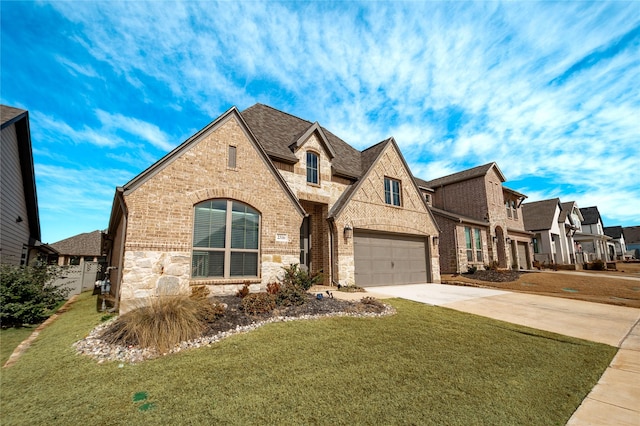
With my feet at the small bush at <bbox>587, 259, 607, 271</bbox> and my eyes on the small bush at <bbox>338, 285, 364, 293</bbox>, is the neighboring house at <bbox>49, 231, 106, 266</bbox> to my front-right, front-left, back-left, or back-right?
front-right

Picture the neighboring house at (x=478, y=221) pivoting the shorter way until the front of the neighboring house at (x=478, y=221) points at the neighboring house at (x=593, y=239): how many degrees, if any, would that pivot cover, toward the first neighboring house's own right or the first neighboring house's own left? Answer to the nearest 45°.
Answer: approximately 90° to the first neighboring house's own left

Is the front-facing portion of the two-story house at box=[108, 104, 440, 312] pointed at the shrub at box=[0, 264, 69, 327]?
no

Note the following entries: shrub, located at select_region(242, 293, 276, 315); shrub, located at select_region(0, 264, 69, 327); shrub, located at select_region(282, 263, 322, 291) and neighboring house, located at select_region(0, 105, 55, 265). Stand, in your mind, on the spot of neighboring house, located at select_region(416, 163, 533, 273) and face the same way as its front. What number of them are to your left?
0

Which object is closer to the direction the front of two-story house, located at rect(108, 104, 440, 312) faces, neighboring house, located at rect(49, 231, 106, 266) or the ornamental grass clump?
the ornamental grass clump

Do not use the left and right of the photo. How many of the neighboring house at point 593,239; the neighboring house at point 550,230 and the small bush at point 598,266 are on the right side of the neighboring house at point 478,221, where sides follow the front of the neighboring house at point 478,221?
0

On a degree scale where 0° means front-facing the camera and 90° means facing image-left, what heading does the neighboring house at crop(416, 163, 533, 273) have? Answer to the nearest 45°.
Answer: approximately 315°

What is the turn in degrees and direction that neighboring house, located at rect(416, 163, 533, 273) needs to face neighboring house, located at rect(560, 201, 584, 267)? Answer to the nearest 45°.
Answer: approximately 90° to its left

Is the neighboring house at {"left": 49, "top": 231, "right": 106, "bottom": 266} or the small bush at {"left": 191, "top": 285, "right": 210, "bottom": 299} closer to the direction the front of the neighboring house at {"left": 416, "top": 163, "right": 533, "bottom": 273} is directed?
the small bush

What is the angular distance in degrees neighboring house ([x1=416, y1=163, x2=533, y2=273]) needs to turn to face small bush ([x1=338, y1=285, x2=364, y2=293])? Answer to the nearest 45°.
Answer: approximately 45° to its right

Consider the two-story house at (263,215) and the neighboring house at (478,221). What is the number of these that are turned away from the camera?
0

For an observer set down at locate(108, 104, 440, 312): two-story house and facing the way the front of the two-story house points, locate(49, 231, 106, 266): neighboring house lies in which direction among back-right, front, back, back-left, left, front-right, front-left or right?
back

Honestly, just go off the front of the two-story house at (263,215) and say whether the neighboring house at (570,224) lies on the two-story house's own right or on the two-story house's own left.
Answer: on the two-story house's own left

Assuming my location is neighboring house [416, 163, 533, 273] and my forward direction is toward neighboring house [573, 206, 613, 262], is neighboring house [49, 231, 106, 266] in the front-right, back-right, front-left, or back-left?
back-left

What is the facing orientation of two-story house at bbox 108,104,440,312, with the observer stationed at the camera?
facing the viewer and to the right of the viewer
